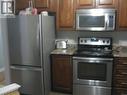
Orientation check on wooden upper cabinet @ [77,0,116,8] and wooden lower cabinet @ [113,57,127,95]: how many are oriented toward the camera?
2

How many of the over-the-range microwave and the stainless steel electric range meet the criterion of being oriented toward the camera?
2

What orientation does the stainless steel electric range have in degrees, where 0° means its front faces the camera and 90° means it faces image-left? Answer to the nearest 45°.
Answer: approximately 0°

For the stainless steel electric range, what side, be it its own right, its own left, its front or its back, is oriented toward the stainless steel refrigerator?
right
